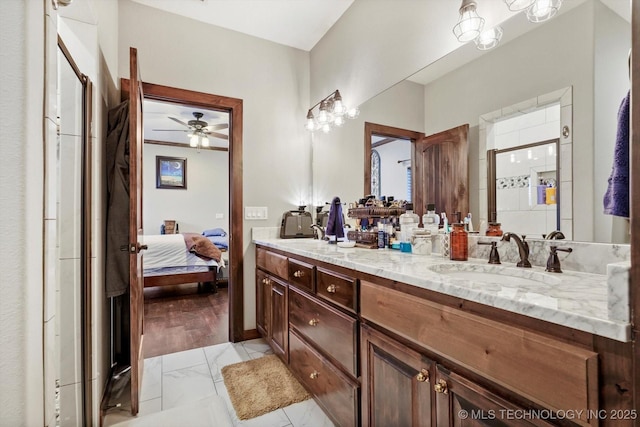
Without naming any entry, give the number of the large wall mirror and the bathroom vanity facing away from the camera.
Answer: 0

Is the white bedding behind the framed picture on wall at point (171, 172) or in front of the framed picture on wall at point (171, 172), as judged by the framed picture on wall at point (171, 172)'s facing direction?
in front

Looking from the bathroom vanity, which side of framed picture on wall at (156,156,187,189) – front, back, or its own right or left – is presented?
front

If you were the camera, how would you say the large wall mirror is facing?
facing the viewer and to the left of the viewer

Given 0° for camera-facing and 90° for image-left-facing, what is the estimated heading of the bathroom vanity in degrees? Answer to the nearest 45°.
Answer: approximately 45°

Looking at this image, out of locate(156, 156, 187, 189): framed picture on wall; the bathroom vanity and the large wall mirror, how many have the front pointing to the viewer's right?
0

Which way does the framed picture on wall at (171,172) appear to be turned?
toward the camera

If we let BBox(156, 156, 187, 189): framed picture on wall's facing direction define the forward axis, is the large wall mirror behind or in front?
in front

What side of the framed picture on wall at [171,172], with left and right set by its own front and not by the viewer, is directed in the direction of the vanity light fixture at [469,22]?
front

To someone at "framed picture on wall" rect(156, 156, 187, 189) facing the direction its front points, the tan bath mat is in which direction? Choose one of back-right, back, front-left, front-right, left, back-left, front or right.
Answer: front

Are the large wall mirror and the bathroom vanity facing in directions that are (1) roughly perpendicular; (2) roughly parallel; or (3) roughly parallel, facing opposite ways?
roughly parallel
